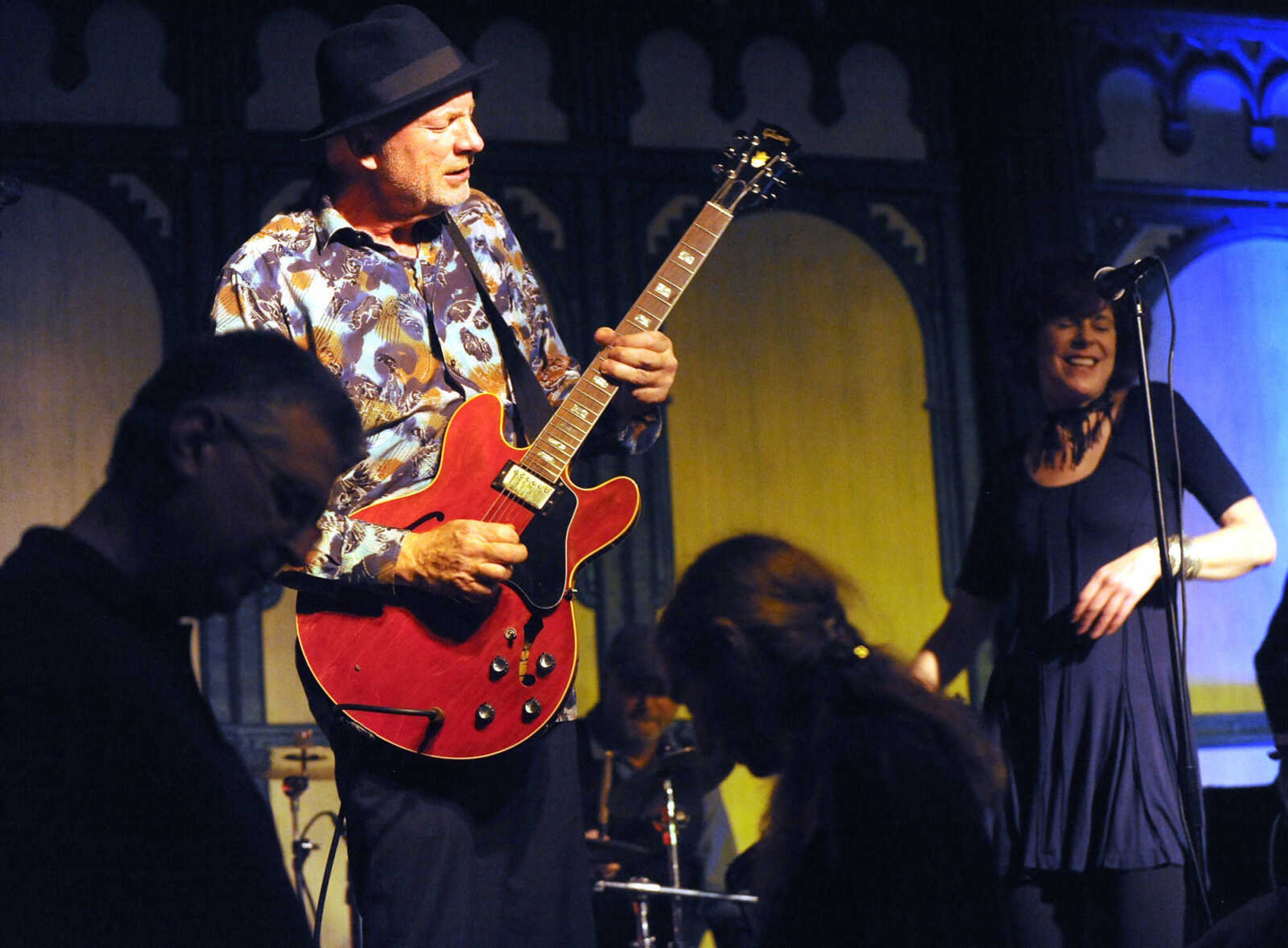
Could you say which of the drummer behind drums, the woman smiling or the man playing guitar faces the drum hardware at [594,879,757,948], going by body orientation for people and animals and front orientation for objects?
the drummer behind drums

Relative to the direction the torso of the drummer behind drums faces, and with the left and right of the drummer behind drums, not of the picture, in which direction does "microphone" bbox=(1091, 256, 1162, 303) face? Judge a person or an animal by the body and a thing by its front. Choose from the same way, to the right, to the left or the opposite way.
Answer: to the right

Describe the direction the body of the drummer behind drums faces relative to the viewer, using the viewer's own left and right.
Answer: facing the viewer

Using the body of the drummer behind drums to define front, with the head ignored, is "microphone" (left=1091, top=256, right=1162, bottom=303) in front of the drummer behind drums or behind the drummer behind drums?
in front

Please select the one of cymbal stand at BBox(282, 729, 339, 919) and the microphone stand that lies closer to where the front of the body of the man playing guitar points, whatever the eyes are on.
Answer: the microphone stand

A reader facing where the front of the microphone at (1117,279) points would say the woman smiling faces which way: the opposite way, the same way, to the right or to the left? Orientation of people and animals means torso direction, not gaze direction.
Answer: to the left

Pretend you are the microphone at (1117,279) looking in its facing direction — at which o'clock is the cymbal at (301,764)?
The cymbal is roughly at 1 o'clock from the microphone.

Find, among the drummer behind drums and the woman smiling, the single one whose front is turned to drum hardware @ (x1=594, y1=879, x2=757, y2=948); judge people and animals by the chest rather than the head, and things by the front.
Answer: the drummer behind drums

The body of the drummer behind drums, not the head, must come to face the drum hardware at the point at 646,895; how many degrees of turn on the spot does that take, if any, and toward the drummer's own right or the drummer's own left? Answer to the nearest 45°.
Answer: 0° — they already face it

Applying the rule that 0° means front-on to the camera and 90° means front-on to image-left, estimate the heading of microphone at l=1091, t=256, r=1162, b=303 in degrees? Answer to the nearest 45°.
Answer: approximately 90°

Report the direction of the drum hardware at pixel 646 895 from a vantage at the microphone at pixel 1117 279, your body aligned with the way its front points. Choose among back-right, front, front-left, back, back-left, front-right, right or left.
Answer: front-right

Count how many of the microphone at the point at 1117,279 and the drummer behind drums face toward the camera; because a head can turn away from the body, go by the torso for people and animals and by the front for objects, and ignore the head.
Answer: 1

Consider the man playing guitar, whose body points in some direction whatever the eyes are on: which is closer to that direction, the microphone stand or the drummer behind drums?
the microphone stand

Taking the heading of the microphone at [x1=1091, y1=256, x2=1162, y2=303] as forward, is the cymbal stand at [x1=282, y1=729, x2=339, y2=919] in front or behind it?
in front

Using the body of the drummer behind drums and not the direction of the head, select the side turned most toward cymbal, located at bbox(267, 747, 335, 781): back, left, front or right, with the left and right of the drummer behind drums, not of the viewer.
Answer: right

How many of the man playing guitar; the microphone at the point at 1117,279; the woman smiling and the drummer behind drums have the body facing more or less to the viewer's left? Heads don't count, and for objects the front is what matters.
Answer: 1

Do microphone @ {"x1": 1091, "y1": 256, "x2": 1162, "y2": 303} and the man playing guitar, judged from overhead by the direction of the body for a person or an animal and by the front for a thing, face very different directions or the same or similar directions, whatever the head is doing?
very different directions

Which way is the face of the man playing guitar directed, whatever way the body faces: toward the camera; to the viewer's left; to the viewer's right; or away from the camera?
to the viewer's right
